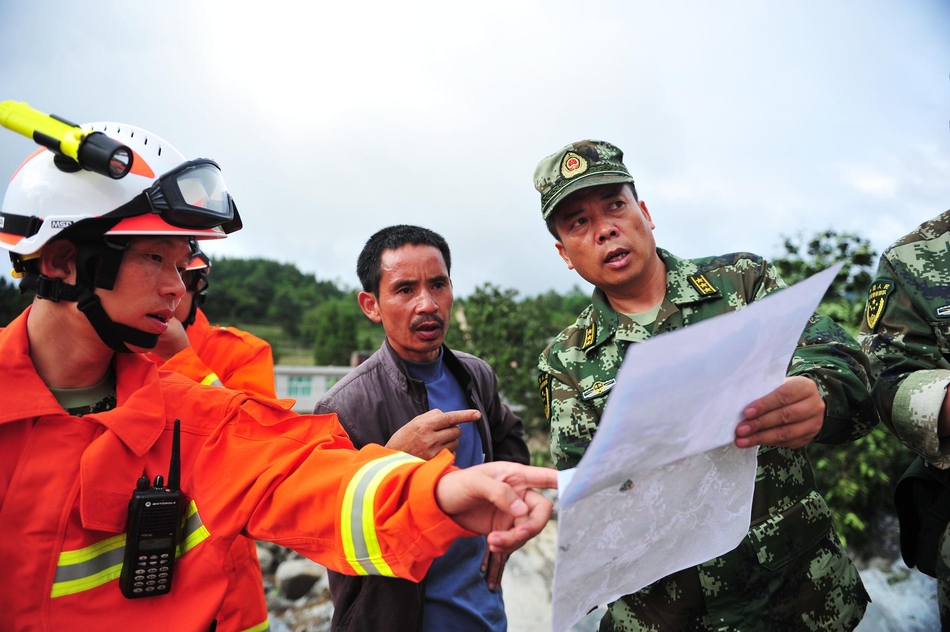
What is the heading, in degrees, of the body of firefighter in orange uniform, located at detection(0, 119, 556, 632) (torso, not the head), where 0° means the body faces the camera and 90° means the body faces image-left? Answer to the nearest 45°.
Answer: approximately 315°
